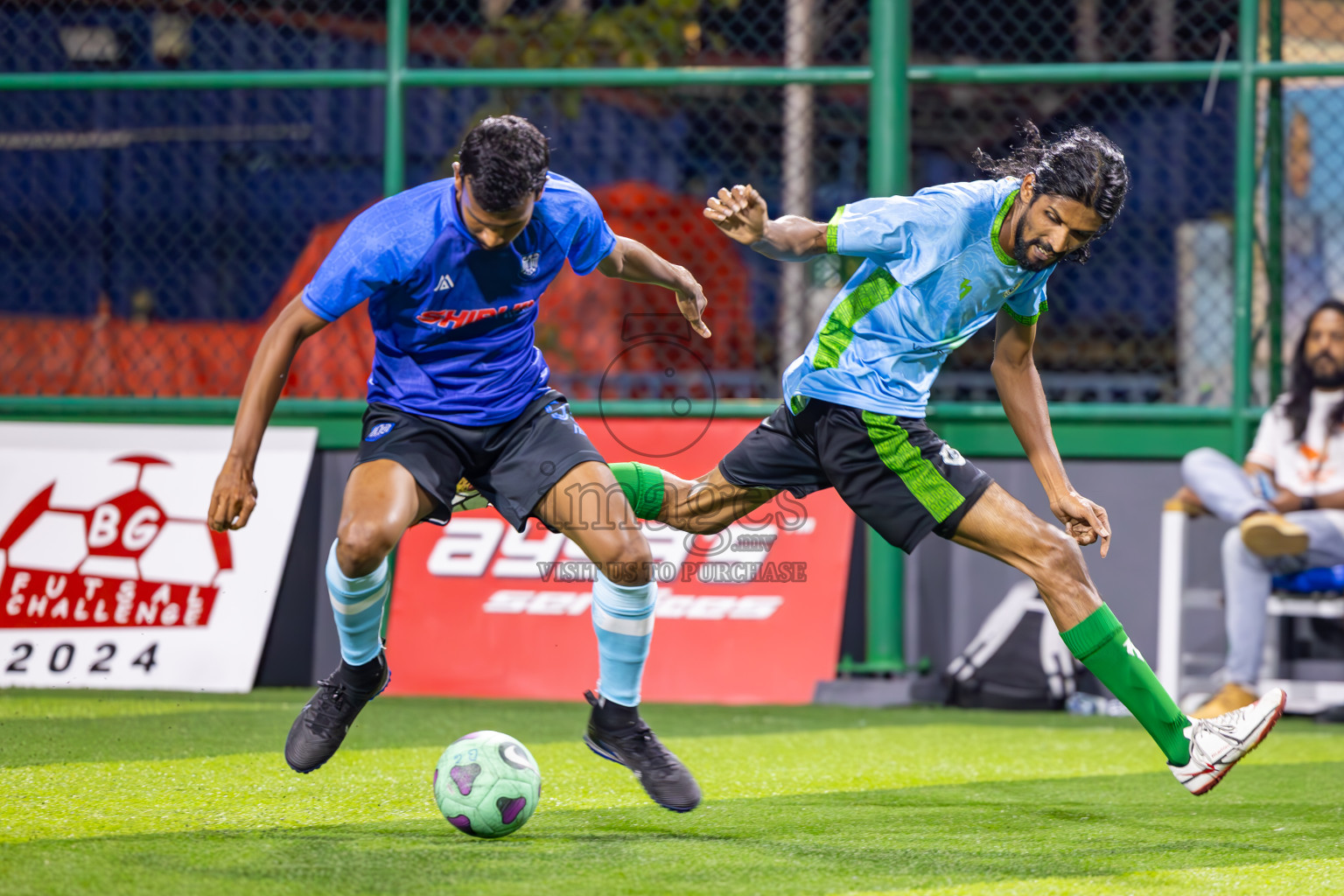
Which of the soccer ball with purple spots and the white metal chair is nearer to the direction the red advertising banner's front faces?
the soccer ball with purple spots

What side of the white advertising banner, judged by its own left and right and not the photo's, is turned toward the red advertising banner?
left

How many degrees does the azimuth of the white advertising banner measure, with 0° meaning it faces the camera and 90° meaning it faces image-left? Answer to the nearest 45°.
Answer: approximately 0°

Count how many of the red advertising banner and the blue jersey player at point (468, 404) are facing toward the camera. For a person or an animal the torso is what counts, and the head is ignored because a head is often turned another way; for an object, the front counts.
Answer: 2

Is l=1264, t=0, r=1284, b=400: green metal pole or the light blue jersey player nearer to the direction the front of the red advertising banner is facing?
the light blue jersey player

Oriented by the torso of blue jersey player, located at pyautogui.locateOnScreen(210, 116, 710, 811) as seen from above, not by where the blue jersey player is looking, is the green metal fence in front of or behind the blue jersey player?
behind
